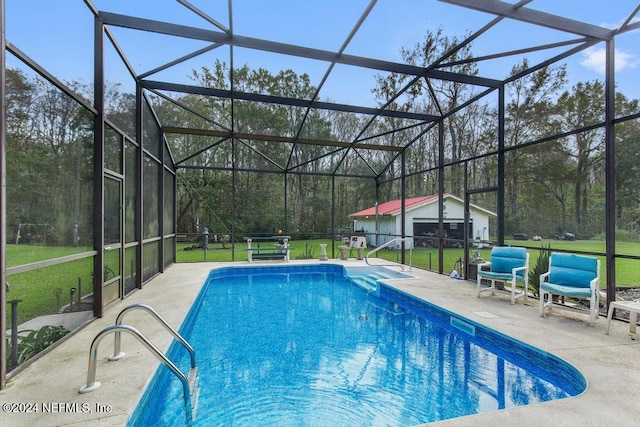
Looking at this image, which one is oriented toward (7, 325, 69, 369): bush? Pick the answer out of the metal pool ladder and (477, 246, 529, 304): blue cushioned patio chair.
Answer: the blue cushioned patio chair

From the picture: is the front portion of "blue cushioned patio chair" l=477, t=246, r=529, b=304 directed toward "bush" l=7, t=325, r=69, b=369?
yes

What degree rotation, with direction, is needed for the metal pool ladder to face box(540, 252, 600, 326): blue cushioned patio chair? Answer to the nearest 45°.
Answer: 0° — it already faces it

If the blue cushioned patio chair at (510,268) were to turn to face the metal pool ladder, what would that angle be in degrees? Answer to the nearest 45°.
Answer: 0° — it already faces it

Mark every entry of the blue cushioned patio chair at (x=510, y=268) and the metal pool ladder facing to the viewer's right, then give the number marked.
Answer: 1

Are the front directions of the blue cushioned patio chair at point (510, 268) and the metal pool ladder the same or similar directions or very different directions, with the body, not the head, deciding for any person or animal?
very different directions

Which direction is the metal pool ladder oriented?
to the viewer's right

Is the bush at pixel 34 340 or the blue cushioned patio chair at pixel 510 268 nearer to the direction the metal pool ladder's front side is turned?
the blue cushioned patio chair

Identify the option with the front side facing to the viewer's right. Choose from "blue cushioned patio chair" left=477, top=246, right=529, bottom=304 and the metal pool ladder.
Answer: the metal pool ladder

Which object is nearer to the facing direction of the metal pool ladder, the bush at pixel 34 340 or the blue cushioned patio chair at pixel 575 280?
the blue cushioned patio chair
